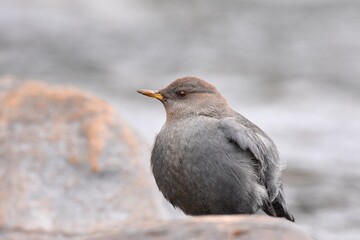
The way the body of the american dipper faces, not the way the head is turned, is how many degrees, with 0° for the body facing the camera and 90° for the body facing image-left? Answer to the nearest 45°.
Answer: approximately 45°

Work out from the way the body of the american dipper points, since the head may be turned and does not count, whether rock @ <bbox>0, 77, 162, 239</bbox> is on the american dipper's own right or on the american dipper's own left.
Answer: on the american dipper's own right
